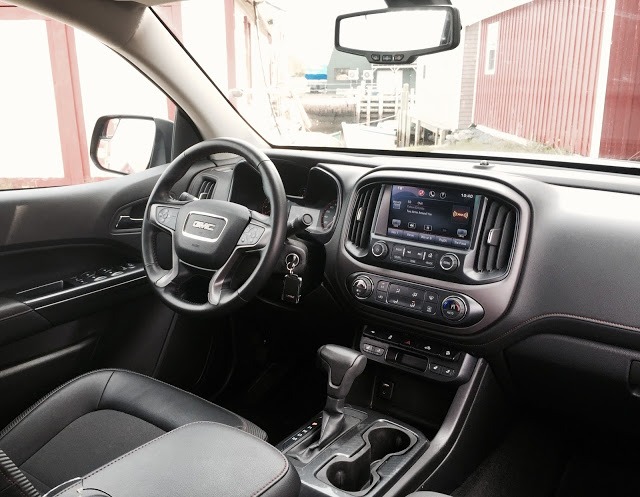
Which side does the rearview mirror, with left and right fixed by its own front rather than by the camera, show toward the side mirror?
right

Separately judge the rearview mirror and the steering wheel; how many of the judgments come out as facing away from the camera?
0

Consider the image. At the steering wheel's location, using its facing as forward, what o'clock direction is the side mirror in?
The side mirror is roughly at 4 o'clock from the steering wheel.

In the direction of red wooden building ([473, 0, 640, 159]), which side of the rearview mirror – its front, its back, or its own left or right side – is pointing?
back

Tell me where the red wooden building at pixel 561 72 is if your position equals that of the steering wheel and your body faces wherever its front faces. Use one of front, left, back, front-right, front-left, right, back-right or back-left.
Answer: back

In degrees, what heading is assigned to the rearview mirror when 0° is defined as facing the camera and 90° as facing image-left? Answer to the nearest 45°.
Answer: approximately 45°

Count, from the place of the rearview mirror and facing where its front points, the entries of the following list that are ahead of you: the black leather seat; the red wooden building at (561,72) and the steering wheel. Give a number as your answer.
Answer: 2

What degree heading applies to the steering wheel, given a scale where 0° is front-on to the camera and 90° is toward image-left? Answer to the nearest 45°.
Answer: approximately 45°

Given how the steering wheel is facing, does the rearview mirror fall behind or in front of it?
behind
